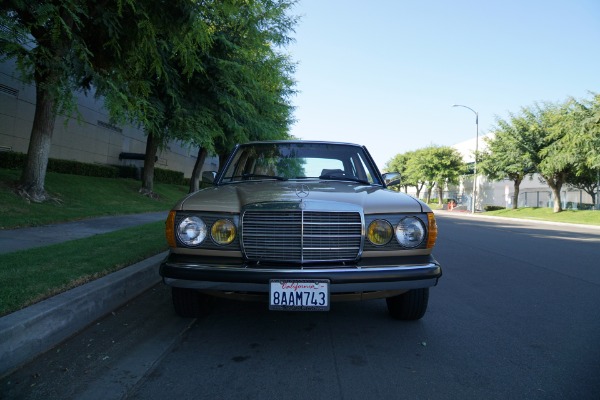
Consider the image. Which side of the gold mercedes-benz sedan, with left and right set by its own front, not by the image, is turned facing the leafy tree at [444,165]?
back

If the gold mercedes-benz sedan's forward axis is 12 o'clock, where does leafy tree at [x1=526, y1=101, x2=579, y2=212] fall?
The leafy tree is roughly at 7 o'clock from the gold mercedes-benz sedan.

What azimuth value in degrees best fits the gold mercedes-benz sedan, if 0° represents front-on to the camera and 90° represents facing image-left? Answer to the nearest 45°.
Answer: approximately 0°

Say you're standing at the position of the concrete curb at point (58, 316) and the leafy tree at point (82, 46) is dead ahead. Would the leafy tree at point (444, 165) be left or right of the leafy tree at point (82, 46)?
right

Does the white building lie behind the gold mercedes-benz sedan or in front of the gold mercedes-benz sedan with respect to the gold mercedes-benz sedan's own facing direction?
behind

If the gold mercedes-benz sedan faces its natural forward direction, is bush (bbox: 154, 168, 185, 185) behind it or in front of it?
behind

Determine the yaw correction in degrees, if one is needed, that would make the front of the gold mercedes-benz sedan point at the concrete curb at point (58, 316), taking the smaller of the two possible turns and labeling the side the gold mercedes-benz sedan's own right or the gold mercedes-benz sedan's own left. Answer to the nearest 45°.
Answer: approximately 90° to the gold mercedes-benz sedan's own right

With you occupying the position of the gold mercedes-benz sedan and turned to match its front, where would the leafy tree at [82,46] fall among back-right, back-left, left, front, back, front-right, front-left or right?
back-right
